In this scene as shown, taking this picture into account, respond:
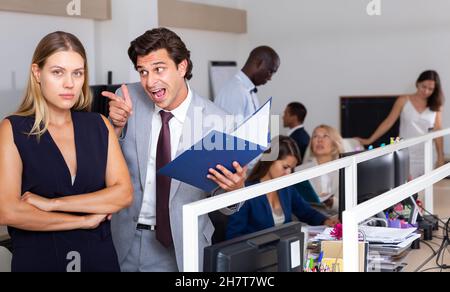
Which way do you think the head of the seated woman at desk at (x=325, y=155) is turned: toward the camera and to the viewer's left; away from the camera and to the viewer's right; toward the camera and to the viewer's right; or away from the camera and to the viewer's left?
toward the camera and to the viewer's left

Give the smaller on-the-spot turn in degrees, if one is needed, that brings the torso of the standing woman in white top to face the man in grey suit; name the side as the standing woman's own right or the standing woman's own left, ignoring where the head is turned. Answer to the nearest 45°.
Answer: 0° — they already face them

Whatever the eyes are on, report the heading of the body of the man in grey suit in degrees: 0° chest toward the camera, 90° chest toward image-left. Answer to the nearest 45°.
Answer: approximately 45°

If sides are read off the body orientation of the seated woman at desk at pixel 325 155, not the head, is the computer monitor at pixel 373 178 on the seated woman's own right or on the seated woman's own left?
on the seated woman's own left

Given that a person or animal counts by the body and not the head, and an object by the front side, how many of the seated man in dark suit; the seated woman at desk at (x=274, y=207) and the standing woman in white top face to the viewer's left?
1

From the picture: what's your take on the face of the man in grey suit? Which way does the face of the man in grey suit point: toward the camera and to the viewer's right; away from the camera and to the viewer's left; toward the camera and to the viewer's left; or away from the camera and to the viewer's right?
toward the camera and to the viewer's left

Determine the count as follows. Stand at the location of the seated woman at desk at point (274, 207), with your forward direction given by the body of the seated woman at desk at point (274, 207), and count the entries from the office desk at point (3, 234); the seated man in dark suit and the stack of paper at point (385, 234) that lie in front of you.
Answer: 1

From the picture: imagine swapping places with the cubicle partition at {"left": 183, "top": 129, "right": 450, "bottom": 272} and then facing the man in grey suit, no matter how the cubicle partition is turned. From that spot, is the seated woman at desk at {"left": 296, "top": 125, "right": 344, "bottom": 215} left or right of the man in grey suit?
right
